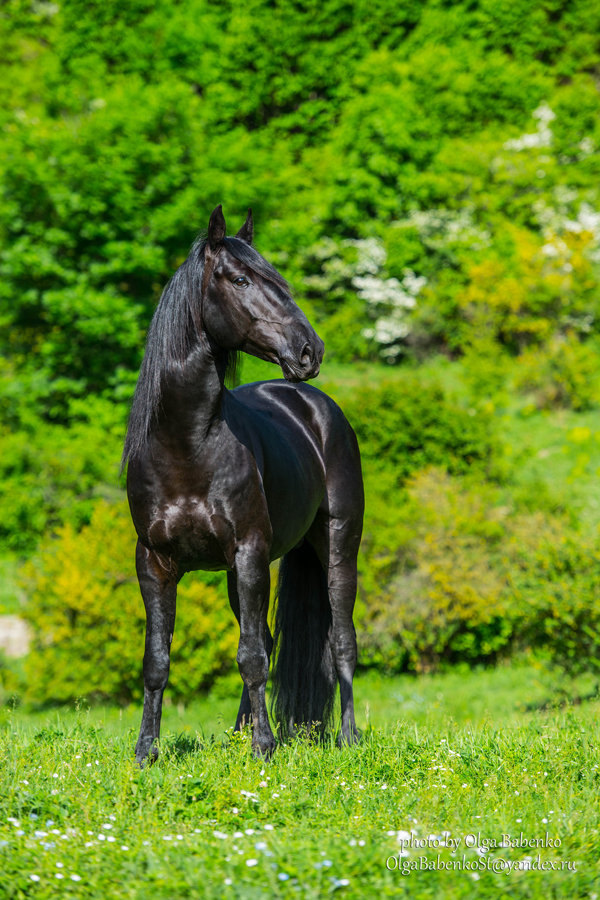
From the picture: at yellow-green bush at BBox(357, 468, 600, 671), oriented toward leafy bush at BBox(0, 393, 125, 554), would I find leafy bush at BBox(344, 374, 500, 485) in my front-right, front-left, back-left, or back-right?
front-right

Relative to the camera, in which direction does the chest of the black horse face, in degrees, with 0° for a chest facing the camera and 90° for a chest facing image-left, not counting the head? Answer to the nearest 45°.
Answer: approximately 45°

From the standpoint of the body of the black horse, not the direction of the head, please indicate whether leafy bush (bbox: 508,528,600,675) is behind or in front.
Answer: behind

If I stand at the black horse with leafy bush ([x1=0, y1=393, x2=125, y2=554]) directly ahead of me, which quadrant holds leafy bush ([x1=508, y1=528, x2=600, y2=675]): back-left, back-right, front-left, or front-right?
front-right

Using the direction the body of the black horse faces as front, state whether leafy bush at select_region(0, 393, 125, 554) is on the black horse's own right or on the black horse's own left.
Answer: on the black horse's own right

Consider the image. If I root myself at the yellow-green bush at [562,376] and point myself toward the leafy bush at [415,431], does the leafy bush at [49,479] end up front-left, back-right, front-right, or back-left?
front-right
